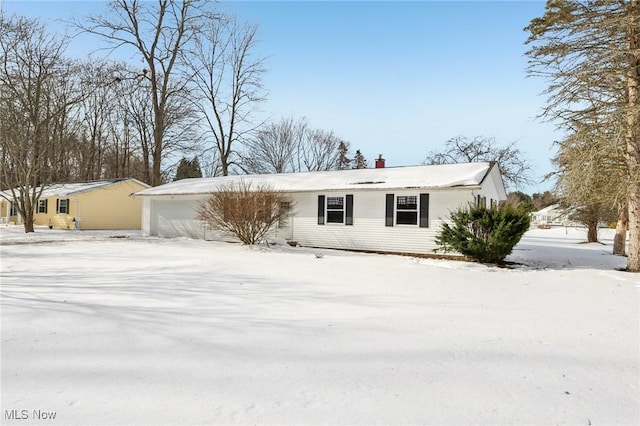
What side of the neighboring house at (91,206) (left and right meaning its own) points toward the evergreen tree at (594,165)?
left

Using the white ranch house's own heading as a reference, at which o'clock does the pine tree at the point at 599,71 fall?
The pine tree is roughly at 9 o'clock from the white ranch house.

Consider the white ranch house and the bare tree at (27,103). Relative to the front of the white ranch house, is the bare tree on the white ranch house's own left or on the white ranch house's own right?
on the white ranch house's own right

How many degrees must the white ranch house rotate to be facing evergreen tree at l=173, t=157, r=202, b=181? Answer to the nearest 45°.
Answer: approximately 90° to its right

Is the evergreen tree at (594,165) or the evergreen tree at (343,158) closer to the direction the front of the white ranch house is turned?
the evergreen tree at (594,165)

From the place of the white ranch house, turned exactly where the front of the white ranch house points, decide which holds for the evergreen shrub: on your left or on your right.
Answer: on your left

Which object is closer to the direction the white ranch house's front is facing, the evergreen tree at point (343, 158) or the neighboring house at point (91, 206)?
the neighboring house

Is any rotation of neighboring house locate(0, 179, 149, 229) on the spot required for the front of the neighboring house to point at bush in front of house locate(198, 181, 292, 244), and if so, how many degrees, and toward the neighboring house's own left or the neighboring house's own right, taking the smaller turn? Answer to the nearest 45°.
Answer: approximately 45° to the neighboring house's own left

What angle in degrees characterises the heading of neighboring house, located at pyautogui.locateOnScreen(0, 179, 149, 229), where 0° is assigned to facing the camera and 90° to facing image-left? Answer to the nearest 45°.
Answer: approximately 45°

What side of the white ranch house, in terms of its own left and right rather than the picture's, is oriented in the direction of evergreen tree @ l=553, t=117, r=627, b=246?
left

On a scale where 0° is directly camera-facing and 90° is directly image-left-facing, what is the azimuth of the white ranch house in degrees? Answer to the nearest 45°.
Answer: approximately 45°
